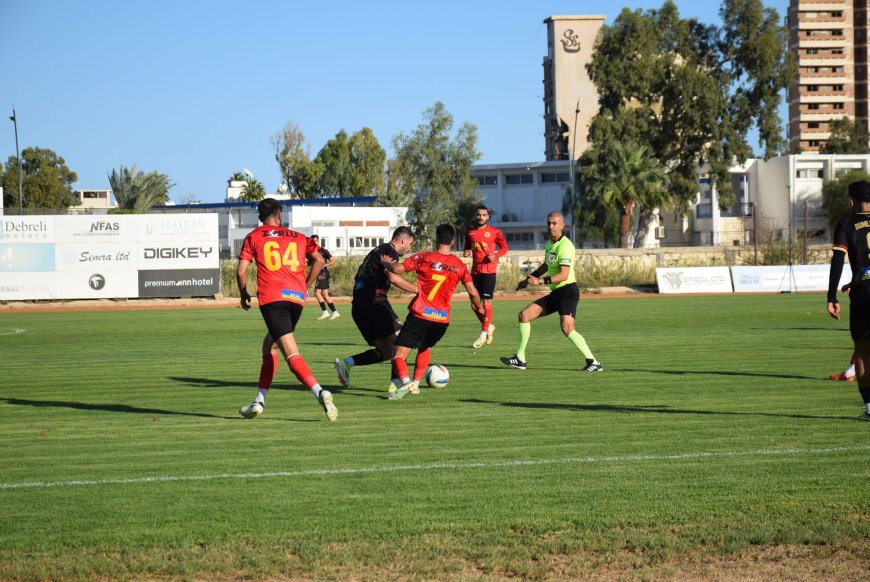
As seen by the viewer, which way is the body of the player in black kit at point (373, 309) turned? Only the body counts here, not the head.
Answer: to the viewer's right

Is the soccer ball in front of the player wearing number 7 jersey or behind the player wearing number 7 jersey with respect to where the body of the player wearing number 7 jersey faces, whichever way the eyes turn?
in front

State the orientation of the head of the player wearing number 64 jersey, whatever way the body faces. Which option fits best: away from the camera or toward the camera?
away from the camera

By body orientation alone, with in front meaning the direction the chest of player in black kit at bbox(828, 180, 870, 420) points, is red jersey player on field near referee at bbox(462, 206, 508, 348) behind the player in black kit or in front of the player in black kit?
in front

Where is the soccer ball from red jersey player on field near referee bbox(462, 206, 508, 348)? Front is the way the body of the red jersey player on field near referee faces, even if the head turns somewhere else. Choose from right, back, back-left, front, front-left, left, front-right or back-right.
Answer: front

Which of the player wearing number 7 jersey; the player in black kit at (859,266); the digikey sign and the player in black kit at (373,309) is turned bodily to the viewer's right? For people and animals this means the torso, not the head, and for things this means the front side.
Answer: the player in black kit at (373,309)

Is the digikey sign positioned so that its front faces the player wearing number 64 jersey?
yes

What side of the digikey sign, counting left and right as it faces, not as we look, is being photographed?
front

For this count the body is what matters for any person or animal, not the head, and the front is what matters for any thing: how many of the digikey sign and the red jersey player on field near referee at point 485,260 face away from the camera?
0

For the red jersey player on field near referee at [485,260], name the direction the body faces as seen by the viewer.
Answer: toward the camera

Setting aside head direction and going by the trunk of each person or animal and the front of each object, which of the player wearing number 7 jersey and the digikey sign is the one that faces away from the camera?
the player wearing number 7 jersey

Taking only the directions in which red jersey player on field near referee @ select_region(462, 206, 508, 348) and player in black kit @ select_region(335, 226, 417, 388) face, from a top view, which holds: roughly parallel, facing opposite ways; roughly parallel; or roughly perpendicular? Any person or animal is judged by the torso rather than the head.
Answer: roughly perpendicular

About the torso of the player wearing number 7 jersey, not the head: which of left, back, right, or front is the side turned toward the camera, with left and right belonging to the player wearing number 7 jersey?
back

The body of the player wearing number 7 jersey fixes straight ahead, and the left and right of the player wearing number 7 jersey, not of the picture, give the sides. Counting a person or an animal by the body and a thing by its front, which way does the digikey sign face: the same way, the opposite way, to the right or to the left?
the opposite way
